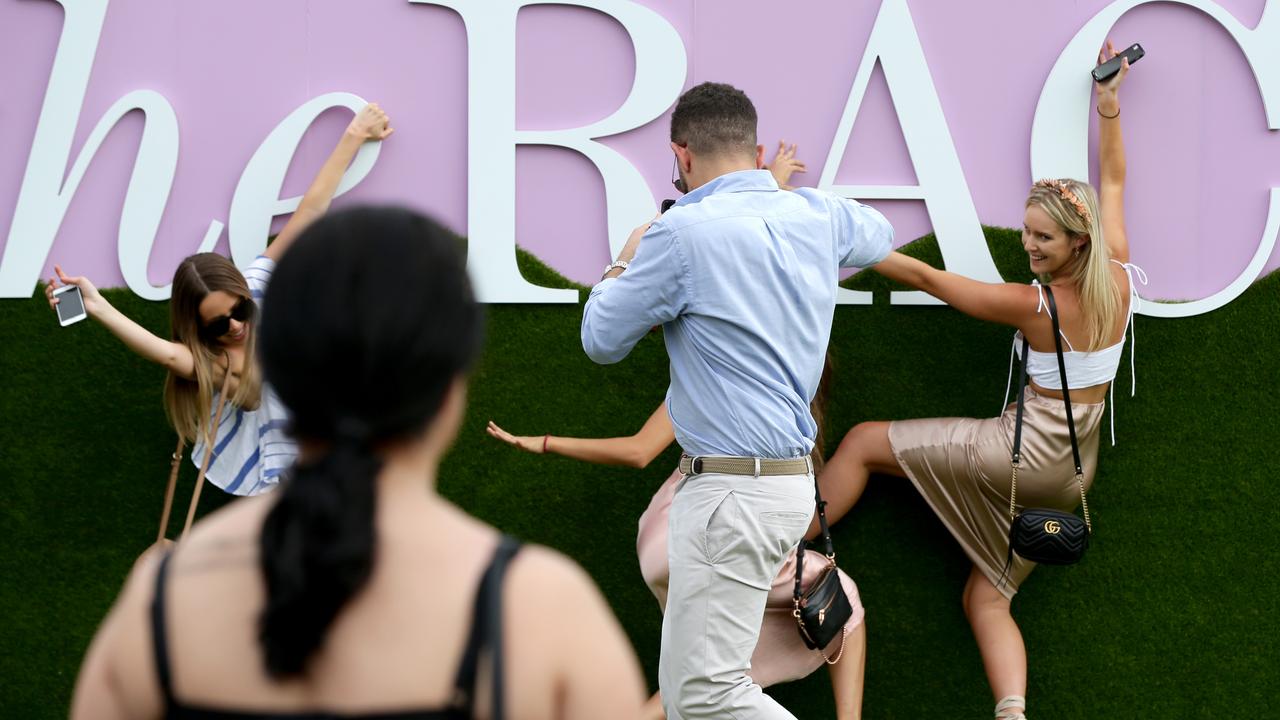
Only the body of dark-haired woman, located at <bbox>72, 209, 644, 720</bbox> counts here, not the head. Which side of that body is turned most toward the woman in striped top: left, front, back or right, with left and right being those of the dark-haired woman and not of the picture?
front

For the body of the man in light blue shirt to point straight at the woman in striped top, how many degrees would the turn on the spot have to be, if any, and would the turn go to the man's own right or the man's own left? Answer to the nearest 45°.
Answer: approximately 45° to the man's own left

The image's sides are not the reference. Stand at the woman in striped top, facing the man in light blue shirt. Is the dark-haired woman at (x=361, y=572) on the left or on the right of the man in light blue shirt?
right

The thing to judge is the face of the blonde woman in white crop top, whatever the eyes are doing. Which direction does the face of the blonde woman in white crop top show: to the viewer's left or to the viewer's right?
to the viewer's left

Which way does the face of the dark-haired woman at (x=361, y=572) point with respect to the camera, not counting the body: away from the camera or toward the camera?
away from the camera

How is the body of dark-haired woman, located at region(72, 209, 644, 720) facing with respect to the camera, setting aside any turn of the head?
away from the camera

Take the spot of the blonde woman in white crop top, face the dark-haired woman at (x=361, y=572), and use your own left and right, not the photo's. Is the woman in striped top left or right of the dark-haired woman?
right

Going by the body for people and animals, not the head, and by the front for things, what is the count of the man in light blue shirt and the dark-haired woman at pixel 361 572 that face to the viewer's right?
0

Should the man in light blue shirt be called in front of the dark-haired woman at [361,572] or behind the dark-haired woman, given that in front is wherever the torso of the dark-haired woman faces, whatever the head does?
in front
